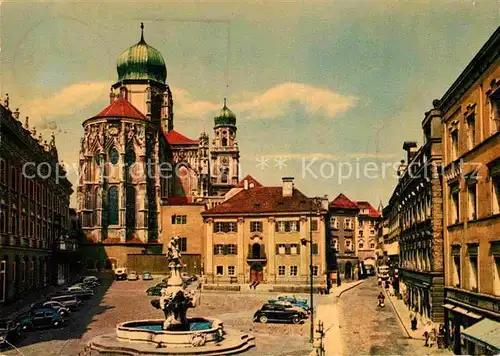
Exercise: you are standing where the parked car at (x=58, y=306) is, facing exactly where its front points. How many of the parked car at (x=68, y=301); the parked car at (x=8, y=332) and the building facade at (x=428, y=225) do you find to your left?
1

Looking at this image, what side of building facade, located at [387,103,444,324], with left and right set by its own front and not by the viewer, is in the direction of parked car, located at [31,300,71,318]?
front

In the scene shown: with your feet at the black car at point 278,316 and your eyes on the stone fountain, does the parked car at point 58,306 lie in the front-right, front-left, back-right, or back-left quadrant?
front-right

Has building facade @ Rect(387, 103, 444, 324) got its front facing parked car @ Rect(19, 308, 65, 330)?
no

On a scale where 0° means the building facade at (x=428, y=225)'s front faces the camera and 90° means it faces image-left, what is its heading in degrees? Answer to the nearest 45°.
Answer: approximately 90°

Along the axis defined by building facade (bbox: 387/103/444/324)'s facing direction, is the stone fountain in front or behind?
in front

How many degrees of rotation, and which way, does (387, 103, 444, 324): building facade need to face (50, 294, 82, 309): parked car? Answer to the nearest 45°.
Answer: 0° — it already faces it
